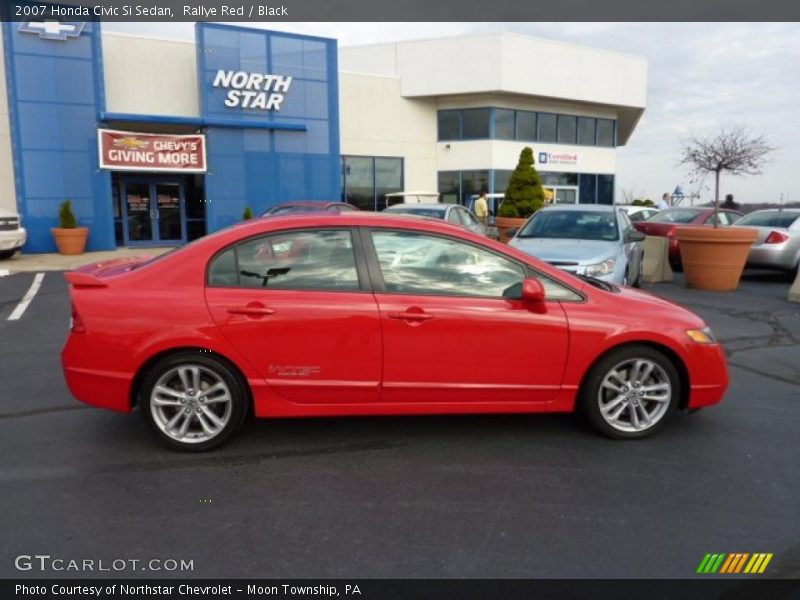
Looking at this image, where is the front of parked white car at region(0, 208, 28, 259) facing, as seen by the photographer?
facing the viewer and to the right of the viewer

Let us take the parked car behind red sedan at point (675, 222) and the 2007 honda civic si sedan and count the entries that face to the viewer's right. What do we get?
1

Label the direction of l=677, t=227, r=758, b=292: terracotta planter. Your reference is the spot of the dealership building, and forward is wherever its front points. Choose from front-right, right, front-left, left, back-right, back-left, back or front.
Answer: front

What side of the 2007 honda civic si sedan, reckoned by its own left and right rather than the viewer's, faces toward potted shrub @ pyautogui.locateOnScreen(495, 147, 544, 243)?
left

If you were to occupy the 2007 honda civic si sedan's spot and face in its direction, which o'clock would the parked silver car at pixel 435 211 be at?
The parked silver car is roughly at 9 o'clock from the 2007 honda civic si sedan.

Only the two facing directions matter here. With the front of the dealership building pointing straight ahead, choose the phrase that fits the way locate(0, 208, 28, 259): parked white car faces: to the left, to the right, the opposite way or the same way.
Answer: the same way

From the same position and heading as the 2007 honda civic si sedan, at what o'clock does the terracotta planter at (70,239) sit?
The terracotta planter is roughly at 8 o'clock from the 2007 honda civic si sedan.

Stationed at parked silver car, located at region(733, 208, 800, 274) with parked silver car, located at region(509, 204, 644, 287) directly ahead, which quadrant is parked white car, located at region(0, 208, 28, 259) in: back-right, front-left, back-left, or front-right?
front-right

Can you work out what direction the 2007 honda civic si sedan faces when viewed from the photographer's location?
facing to the right of the viewer

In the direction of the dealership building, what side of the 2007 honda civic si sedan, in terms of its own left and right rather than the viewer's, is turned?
left

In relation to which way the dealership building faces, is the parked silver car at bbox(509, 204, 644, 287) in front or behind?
in front

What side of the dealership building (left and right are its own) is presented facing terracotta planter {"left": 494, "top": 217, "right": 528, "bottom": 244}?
front

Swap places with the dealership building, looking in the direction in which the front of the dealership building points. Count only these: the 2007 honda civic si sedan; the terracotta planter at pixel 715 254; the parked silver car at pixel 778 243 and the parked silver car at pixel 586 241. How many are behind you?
0

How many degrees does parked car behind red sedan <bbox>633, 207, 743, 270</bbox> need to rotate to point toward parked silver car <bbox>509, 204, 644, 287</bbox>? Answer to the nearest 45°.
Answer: approximately 180°

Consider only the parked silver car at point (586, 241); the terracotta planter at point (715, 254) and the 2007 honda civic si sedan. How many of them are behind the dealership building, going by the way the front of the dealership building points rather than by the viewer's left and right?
0
